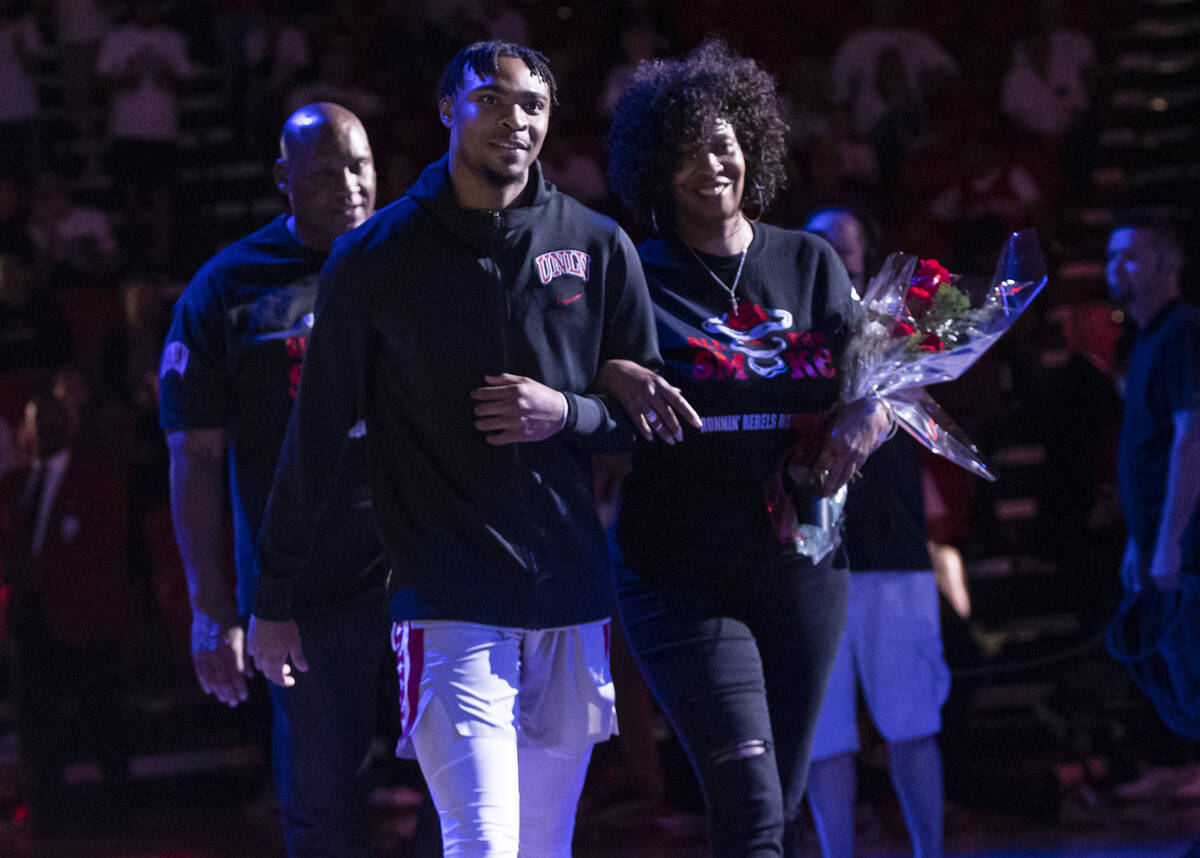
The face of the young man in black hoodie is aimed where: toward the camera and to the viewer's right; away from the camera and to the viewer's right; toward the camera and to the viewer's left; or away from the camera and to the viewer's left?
toward the camera and to the viewer's right

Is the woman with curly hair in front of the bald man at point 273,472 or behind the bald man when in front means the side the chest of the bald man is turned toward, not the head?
in front

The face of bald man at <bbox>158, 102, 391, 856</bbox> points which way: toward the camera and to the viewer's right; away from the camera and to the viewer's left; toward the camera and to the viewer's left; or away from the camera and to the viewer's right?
toward the camera and to the viewer's right

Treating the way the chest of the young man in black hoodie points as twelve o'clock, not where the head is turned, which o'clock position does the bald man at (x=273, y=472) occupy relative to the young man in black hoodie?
The bald man is roughly at 5 o'clock from the young man in black hoodie.

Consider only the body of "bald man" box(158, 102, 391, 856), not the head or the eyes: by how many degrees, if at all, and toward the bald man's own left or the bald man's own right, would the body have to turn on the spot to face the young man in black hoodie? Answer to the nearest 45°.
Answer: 0° — they already face them

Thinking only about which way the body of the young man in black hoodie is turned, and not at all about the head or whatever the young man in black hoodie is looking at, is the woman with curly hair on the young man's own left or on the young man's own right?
on the young man's own left

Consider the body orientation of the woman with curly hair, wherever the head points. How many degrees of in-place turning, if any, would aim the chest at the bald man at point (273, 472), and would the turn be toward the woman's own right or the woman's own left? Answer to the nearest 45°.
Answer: approximately 90° to the woman's own right

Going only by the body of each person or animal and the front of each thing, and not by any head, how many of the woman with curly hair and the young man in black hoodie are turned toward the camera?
2

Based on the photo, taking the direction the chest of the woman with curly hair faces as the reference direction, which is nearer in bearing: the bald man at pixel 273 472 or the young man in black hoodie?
the young man in black hoodie
